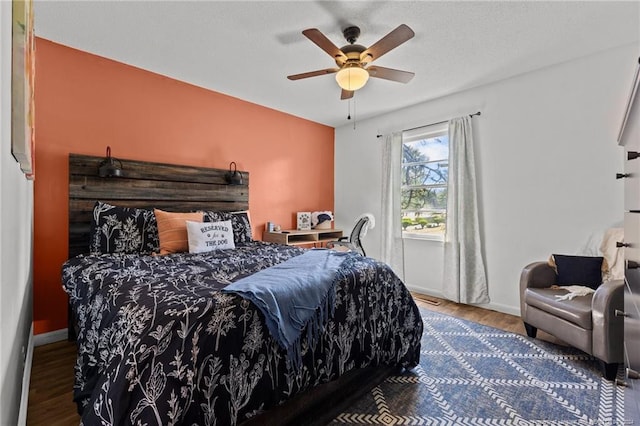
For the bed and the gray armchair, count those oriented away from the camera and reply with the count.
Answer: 0

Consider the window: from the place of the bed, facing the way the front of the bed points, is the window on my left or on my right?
on my left

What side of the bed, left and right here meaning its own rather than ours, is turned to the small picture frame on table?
left

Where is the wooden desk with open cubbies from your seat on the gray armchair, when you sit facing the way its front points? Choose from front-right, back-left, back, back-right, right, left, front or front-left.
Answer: front-right

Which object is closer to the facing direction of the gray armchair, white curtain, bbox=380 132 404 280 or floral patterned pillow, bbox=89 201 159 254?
the floral patterned pillow

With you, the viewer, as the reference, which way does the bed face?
facing the viewer and to the right of the viewer

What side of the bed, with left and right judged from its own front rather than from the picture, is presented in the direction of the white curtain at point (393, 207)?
left

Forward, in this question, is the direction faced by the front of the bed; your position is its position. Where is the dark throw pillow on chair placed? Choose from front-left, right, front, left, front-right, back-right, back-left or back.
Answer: front-left

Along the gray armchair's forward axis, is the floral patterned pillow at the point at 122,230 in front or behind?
in front

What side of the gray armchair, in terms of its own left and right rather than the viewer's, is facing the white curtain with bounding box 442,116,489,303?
right

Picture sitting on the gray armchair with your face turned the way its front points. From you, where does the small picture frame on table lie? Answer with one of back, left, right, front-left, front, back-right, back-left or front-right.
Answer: front-right

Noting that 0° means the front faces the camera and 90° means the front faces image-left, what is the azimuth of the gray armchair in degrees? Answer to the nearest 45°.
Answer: approximately 45°

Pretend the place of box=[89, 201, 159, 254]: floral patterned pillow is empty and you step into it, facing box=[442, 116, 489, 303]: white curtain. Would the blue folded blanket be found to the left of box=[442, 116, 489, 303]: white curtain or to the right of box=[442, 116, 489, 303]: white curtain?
right
